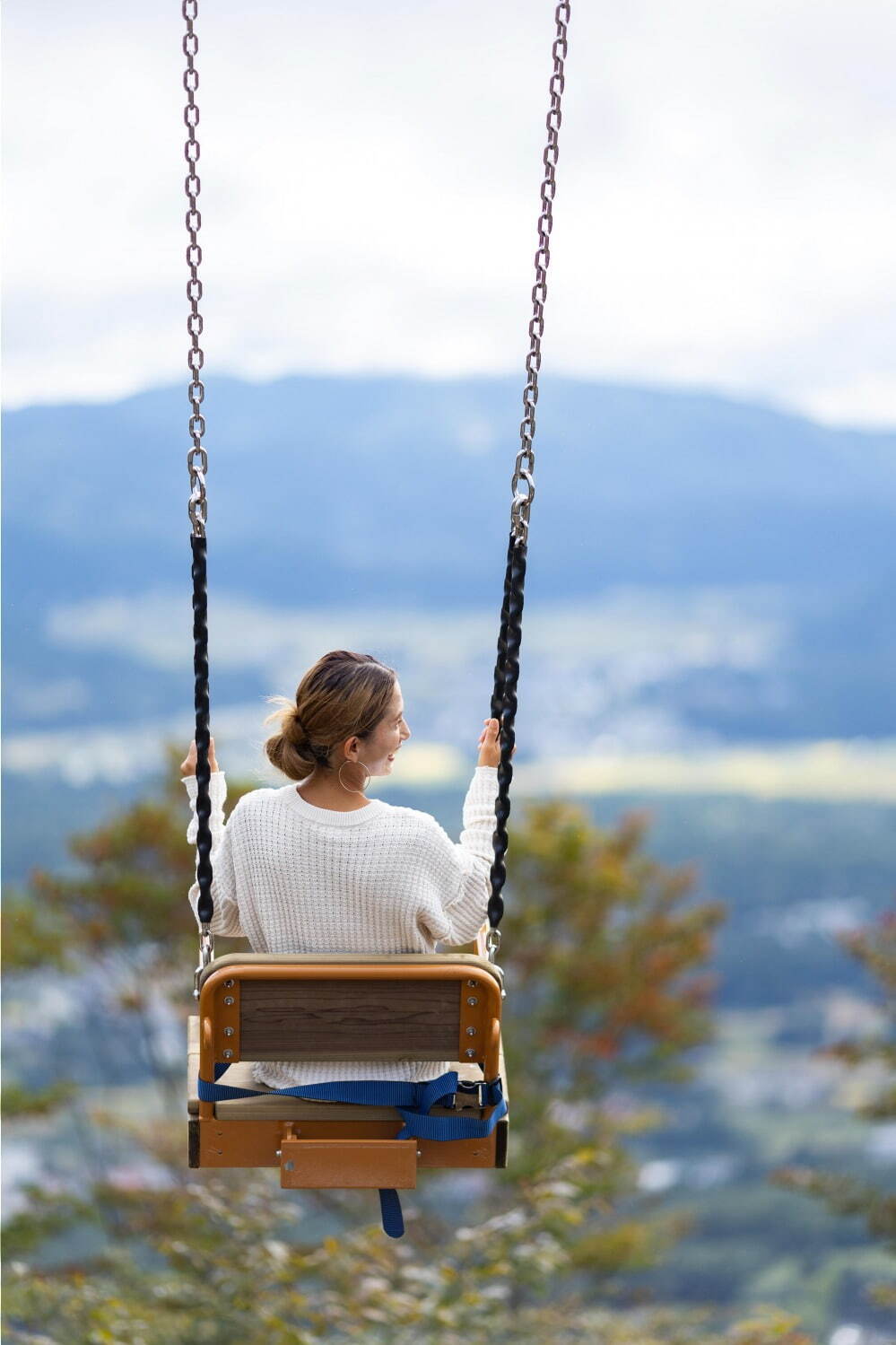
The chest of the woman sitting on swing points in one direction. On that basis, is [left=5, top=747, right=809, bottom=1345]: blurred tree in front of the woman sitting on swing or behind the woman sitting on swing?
in front

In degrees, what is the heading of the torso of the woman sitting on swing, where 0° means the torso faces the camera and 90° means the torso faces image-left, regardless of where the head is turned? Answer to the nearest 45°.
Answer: approximately 180°

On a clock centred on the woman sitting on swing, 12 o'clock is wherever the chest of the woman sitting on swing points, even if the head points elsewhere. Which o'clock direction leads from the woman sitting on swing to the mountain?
The mountain is roughly at 12 o'clock from the woman sitting on swing.

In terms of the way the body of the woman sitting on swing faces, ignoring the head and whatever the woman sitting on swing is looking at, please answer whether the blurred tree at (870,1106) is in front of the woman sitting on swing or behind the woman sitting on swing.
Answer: in front
